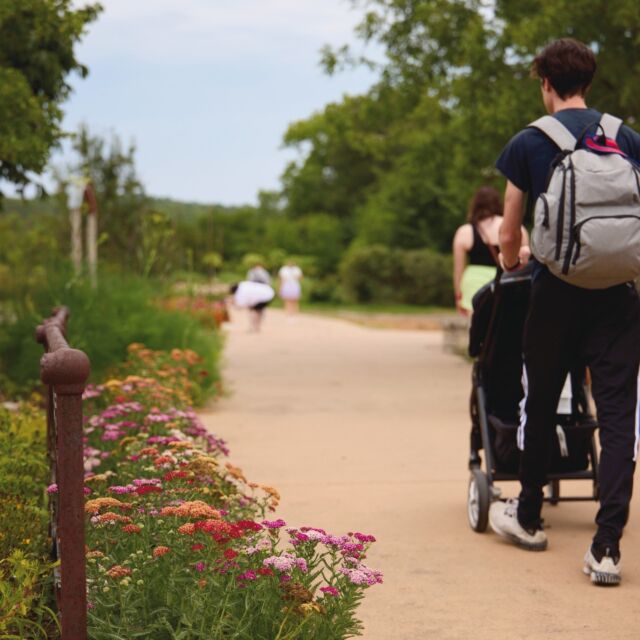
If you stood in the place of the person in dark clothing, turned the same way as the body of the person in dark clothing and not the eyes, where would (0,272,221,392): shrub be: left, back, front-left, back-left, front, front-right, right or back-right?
front-left

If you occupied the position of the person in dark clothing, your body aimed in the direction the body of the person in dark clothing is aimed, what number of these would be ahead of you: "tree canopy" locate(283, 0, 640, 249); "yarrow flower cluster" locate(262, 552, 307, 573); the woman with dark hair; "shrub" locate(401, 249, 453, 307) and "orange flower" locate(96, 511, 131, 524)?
3

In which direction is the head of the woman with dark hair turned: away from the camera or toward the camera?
away from the camera

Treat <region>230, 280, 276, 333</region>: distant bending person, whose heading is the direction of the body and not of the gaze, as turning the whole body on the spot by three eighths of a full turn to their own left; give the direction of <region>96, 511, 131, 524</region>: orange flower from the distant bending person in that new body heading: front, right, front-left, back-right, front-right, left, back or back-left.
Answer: front-right

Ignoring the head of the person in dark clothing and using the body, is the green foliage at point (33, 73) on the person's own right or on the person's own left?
on the person's own left

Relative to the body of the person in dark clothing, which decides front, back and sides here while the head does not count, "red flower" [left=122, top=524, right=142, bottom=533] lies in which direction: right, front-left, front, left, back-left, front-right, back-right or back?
back-left

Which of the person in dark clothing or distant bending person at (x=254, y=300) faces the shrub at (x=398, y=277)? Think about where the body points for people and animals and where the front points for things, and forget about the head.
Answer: the person in dark clothing

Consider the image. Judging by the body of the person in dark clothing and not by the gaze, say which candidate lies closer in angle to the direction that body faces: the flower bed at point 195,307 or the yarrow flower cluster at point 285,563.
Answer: the flower bed

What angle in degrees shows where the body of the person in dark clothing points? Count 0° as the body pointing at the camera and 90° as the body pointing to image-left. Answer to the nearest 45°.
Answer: approximately 180°

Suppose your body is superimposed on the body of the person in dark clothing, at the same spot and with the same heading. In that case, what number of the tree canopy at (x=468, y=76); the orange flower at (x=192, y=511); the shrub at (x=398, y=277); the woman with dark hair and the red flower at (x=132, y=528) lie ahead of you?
3

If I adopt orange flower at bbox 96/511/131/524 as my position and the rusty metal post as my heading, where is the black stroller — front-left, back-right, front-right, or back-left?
back-left
